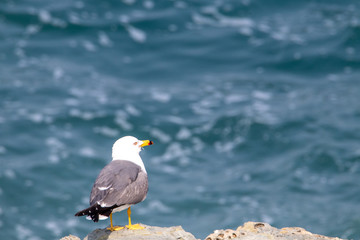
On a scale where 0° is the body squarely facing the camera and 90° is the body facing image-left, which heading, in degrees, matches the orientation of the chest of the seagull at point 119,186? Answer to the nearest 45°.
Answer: approximately 225°
